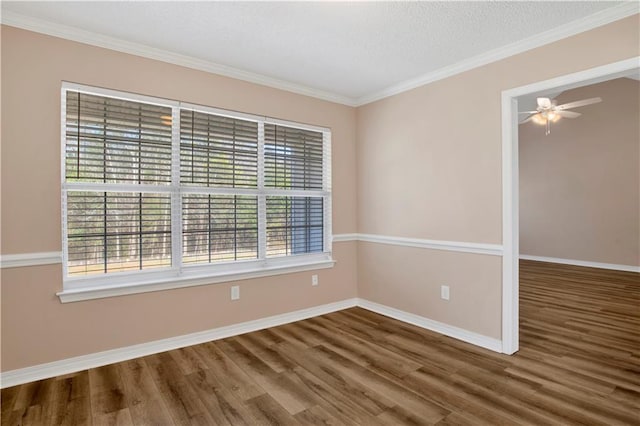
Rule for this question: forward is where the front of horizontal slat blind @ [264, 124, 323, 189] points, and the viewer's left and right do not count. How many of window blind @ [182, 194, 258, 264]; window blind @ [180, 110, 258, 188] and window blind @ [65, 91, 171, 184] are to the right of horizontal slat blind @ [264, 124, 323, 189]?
3

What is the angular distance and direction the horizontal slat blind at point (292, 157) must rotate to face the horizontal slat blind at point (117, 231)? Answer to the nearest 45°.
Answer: approximately 90° to its right

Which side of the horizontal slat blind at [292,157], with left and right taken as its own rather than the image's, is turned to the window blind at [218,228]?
right

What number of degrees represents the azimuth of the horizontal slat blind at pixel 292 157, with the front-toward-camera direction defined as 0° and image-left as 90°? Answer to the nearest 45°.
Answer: approximately 315°

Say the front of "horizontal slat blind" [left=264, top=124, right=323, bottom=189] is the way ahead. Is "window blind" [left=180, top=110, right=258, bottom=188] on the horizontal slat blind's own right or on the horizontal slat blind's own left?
on the horizontal slat blind's own right
